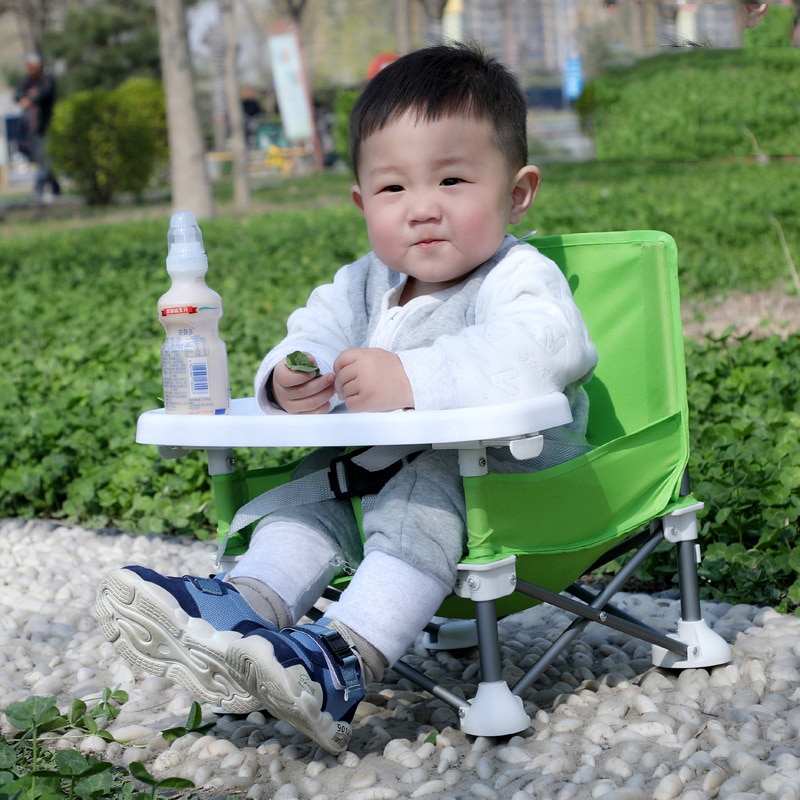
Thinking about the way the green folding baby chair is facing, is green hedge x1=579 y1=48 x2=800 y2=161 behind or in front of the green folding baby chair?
behind

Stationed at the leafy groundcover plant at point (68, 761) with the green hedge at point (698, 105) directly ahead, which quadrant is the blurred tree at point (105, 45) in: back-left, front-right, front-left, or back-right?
front-left

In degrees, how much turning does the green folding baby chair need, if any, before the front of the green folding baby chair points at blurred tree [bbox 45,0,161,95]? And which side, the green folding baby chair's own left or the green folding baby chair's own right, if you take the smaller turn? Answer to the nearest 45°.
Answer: approximately 135° to the green folding baby chair's own right

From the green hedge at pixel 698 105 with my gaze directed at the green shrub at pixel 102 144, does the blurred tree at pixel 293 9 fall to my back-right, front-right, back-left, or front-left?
front-right

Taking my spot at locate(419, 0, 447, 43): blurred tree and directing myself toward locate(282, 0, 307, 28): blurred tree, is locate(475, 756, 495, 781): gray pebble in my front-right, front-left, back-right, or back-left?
back-left

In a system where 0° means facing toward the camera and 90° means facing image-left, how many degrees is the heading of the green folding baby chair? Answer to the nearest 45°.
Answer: approximately 45°

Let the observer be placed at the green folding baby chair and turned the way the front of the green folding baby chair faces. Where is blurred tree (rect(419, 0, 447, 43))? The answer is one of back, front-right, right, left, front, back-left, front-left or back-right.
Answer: back-right
